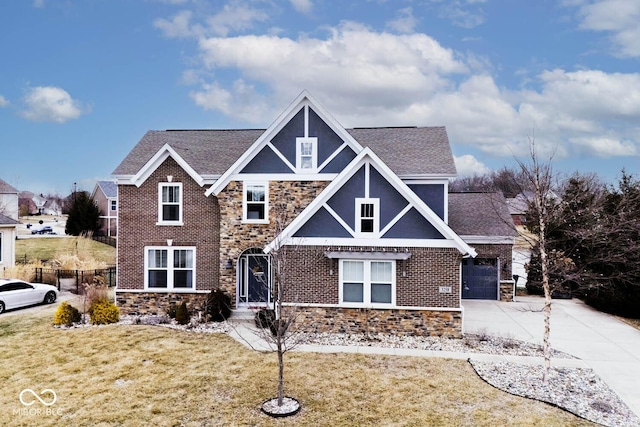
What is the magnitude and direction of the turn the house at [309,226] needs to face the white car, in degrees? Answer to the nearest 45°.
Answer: approximately 90° to its right

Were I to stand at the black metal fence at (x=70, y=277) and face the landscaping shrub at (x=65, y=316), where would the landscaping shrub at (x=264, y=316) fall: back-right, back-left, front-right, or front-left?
front-left

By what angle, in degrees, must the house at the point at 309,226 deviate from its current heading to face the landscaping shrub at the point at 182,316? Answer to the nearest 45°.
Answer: approximately 90° to its right

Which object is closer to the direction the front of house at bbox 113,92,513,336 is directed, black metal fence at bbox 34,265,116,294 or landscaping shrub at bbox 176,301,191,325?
the landscaping shrub

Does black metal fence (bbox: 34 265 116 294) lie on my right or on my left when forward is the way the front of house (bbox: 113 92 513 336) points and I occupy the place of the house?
on my right

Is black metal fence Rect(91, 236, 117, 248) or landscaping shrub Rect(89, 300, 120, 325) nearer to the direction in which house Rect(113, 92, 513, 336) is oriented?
the landscaping shrub

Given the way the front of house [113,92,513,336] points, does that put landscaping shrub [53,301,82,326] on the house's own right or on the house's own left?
on the house's own right

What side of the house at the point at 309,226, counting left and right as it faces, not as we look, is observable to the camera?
front

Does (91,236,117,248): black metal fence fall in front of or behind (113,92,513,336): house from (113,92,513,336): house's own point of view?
behind

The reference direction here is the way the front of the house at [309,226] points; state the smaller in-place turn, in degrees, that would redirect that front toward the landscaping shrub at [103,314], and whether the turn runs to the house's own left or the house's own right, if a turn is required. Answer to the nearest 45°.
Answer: approximately 90° to the house's own right
